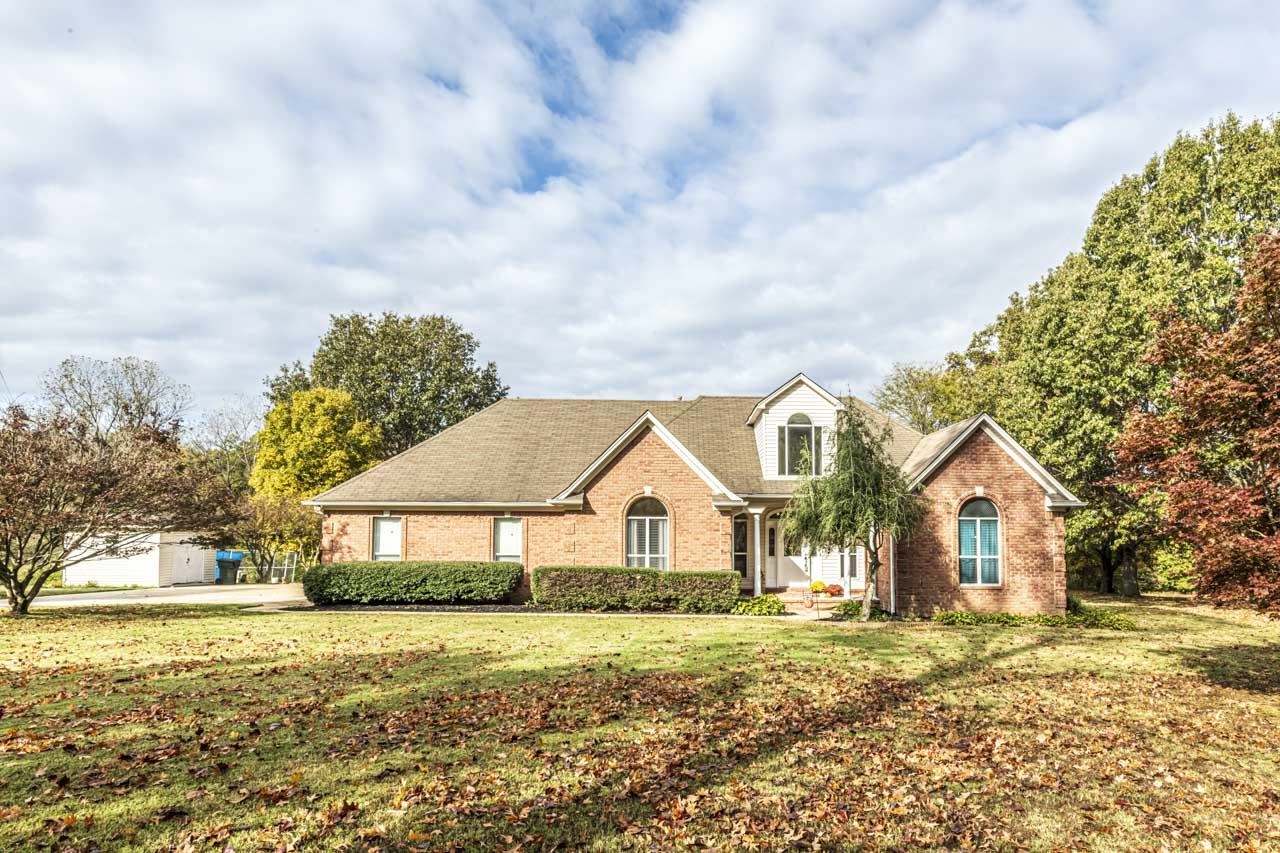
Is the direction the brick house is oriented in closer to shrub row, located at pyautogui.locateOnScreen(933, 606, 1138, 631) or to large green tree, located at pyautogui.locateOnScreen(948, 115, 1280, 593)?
the shrub row

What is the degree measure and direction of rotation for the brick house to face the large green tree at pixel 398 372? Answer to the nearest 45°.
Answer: approximately 135° to its right

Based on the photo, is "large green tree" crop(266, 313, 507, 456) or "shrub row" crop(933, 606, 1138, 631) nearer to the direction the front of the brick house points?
the shrub row

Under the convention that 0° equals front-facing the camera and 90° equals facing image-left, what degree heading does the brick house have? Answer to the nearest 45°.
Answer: approximately 0°

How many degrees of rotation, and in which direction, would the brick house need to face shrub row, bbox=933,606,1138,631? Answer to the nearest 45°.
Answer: approximately 45° to its left

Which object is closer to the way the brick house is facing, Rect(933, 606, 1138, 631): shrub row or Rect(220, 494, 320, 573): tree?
the shrub row

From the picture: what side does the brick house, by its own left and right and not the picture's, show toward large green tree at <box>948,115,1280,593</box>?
left
